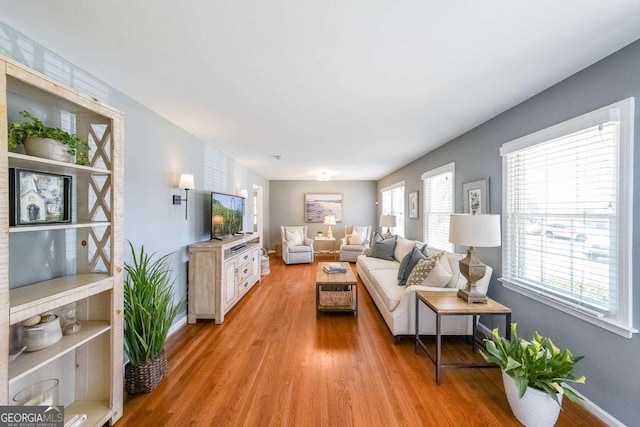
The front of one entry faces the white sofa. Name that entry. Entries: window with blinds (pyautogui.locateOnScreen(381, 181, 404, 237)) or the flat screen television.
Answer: the flat screen television

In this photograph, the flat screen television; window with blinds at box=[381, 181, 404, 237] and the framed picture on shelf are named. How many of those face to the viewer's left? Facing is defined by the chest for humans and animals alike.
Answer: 1

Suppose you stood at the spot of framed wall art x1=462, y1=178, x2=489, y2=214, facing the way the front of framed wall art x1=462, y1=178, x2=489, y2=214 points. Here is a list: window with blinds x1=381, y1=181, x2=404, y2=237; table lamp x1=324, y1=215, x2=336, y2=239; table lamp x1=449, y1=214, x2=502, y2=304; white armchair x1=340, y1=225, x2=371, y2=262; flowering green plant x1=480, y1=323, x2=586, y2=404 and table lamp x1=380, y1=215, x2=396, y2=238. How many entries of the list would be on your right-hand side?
4

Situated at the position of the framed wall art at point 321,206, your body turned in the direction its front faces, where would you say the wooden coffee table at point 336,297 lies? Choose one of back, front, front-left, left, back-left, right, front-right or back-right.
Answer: front

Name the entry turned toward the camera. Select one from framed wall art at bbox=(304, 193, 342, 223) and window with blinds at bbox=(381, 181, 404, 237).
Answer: the framed wall art

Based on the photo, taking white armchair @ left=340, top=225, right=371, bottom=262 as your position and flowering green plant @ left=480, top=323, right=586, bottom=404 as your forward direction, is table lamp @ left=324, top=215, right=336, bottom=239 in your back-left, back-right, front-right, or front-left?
back-right

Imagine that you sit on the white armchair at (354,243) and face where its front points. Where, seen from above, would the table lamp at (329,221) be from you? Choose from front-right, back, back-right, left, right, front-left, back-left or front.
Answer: right

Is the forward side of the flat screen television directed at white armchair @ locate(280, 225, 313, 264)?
no

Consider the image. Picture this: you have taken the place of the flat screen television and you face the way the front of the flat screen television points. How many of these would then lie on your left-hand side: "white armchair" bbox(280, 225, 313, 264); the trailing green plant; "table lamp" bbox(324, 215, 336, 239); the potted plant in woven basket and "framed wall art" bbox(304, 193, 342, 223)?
3

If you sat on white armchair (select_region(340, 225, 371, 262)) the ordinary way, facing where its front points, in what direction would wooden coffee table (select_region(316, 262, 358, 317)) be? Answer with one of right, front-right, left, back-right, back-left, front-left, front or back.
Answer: front-left

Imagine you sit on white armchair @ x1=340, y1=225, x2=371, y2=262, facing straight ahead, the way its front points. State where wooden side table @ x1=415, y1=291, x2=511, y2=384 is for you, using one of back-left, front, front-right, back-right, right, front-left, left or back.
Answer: front-left

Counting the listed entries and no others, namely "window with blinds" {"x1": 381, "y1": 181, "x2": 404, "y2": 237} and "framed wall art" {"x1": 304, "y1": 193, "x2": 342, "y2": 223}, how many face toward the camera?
1

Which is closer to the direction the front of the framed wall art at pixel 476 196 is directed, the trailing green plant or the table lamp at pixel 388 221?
the trailing green plant

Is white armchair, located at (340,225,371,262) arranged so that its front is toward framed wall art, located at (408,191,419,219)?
no

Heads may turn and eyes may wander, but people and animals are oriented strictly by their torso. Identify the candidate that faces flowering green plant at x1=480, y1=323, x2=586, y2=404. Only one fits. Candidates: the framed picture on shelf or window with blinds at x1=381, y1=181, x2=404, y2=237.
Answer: the framed picture on shelf

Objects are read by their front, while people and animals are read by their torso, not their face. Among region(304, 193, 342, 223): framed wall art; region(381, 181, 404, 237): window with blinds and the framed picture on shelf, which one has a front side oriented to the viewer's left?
the window with blinds

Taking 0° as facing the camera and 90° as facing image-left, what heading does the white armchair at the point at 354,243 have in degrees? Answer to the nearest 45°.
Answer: approximately 45°

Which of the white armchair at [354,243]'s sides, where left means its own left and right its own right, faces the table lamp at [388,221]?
left

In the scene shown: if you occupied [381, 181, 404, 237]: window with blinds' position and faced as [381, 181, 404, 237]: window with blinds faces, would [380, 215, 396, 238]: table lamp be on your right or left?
on your left

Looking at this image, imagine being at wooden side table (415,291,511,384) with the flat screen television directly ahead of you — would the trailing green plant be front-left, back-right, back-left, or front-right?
front-left

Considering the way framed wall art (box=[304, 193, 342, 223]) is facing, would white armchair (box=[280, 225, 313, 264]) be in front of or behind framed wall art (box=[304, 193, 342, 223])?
in front

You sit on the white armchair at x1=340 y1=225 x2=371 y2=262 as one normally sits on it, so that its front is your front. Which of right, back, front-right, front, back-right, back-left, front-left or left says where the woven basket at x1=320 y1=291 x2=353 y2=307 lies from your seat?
front-left

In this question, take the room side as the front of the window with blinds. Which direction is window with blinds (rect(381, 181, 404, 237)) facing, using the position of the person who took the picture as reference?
facing to the left of the viewer

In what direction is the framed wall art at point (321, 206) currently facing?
toward the camera
